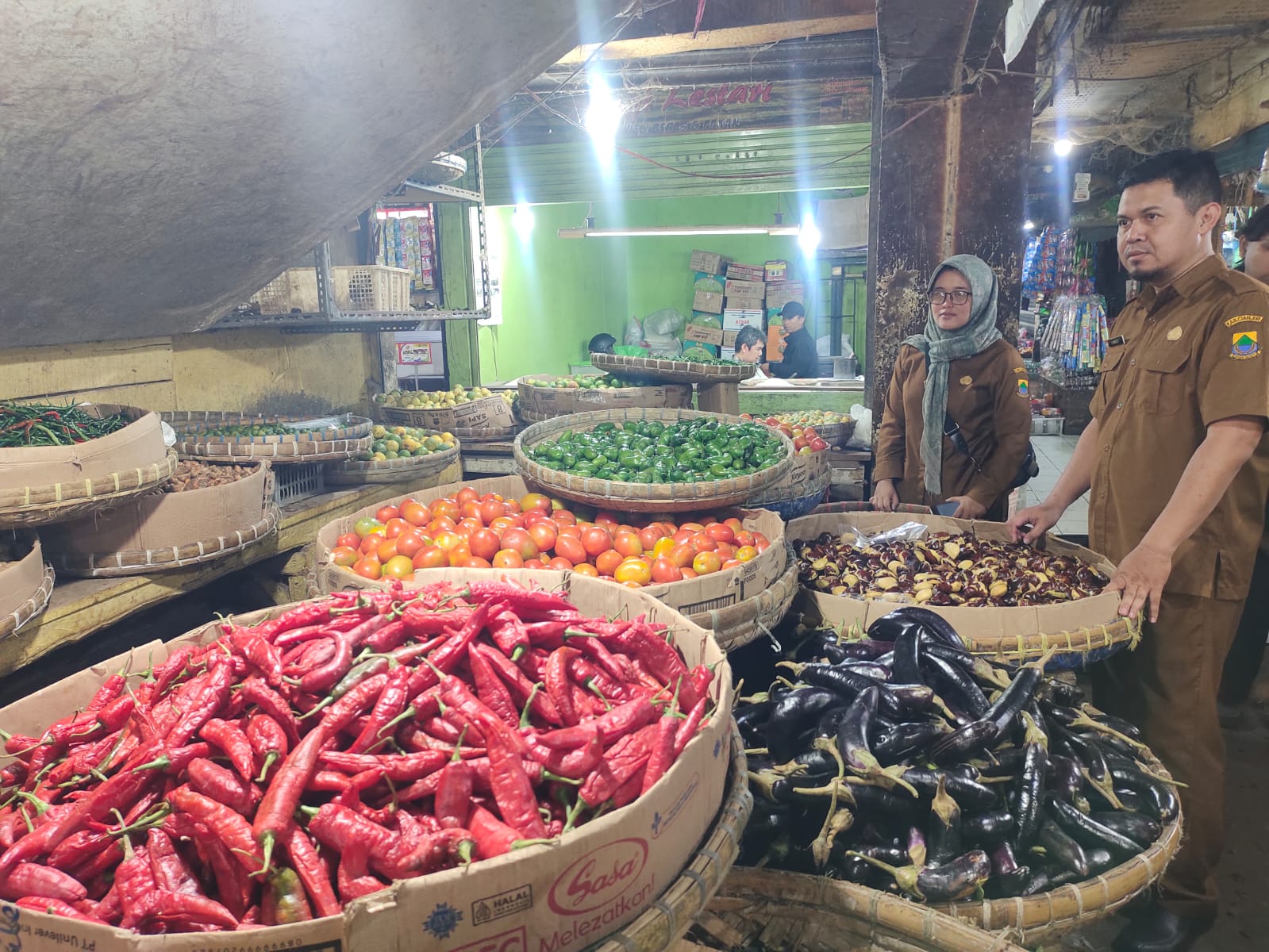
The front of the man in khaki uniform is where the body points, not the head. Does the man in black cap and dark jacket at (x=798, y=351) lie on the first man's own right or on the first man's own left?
on the first man's own right

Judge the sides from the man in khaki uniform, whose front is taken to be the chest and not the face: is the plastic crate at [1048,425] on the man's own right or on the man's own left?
on the man's own right

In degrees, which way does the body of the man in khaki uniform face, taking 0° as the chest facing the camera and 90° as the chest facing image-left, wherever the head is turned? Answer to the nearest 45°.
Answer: approximately 45°

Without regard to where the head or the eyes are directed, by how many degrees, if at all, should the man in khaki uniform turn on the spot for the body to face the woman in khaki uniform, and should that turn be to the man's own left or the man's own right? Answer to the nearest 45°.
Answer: approximately 90° to the man's own right

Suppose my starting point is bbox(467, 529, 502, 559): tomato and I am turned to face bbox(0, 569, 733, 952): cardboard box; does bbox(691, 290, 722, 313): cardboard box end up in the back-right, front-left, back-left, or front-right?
back-left

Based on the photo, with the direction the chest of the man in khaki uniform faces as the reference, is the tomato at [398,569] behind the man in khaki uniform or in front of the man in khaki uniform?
in front

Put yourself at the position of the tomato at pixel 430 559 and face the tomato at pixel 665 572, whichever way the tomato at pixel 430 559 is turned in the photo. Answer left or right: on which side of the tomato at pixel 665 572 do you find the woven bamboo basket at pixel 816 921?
right

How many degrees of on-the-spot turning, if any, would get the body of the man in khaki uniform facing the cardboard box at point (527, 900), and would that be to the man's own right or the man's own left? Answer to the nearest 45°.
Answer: approximately 45° to the man's own left

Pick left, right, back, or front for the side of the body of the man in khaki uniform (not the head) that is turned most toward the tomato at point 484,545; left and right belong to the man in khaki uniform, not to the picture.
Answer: front

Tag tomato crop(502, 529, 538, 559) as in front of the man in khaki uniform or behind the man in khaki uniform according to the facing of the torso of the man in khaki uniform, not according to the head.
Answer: in front

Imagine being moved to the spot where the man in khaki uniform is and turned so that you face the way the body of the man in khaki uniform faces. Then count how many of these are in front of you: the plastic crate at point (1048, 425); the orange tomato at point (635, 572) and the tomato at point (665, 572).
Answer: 2
